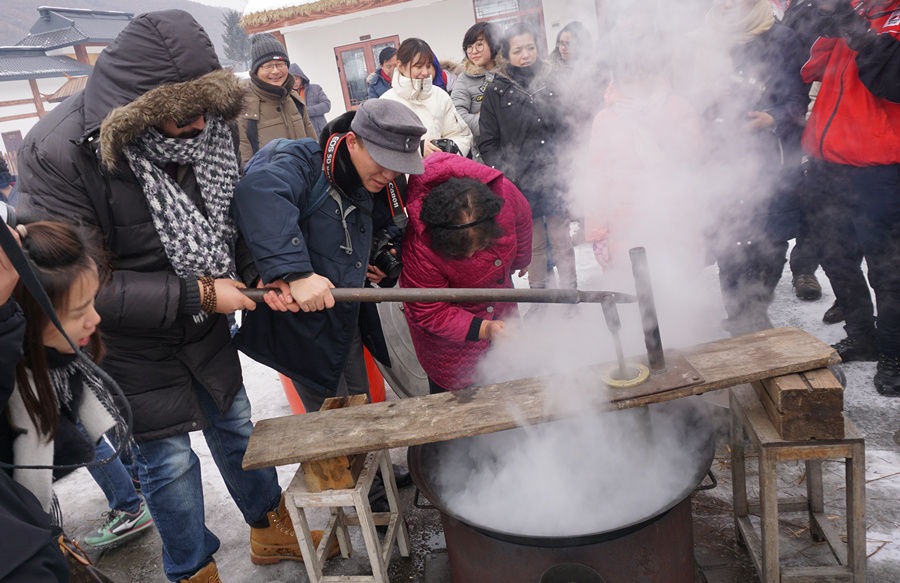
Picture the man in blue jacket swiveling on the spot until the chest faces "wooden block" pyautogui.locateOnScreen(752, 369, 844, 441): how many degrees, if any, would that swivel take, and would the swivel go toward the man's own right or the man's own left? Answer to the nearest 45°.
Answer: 0° — they already face it

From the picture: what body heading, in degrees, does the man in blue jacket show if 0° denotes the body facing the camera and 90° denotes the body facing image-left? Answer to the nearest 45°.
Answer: approximately 315°

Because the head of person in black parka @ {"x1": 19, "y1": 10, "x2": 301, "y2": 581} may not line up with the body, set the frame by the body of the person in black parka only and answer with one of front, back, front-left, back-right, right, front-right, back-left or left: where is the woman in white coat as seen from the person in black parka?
left

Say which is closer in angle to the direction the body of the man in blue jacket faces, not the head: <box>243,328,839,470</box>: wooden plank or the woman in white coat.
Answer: the wooden plank

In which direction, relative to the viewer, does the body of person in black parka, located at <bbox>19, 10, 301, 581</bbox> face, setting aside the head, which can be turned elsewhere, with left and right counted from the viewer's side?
facing the viewer and to the right of the viewer

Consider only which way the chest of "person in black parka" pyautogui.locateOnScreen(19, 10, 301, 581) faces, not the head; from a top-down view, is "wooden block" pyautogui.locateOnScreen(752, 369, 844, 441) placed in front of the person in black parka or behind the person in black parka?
in front

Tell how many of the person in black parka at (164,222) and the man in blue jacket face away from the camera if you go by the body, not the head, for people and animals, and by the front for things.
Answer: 0
